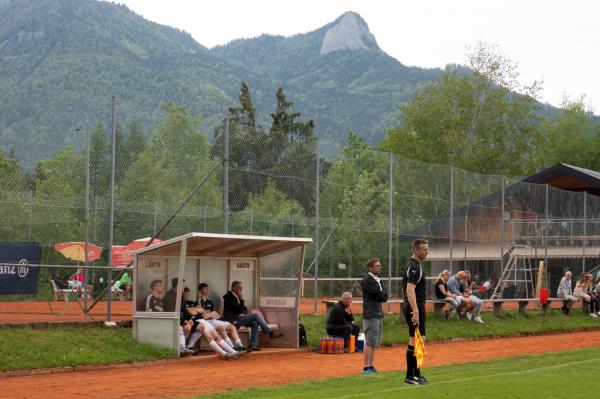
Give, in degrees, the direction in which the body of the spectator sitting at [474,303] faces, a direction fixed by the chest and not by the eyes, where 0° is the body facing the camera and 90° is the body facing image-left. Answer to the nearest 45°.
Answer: approximately 315°

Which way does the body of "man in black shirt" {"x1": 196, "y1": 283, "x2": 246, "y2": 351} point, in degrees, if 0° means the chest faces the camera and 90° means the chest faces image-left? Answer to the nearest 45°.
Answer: approximately 315°

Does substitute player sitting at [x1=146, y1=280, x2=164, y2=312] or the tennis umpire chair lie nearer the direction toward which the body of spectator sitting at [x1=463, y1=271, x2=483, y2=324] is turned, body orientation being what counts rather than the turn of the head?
the substitute player sitting

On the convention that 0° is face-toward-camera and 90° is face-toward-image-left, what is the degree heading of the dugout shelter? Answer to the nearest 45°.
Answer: approximately 315°

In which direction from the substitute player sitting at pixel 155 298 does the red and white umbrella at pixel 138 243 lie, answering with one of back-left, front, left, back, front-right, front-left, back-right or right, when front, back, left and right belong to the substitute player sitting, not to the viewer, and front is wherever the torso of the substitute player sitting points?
back-left

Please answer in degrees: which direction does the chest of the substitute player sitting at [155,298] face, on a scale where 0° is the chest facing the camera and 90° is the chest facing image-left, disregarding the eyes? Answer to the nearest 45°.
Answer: approximately 315°

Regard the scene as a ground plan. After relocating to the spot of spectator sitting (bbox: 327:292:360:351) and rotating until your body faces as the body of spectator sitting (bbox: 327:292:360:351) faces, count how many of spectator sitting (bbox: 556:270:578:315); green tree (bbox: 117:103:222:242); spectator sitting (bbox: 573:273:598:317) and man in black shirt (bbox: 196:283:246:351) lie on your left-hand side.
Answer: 2
